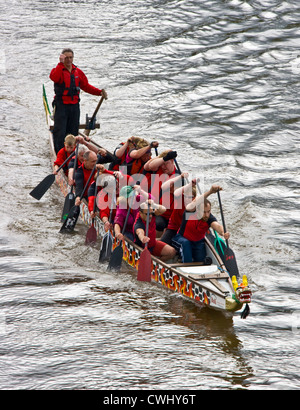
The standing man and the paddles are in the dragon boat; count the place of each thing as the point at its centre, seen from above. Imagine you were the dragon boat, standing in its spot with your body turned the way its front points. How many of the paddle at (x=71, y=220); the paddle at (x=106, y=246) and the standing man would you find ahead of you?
0

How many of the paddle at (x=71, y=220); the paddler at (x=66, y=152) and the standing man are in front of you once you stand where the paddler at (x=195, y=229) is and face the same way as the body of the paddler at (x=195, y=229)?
0

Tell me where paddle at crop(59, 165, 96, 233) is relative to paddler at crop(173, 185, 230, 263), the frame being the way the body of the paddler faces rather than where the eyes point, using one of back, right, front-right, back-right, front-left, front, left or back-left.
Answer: back

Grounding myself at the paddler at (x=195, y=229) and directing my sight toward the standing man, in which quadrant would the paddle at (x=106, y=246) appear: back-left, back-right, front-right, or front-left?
front-left

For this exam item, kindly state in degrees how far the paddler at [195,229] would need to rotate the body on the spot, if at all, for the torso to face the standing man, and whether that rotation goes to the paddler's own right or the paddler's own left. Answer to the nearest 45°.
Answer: approximately 180°

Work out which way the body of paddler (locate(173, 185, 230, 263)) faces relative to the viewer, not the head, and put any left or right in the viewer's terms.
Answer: facing the viewer and to the right of the viewer
